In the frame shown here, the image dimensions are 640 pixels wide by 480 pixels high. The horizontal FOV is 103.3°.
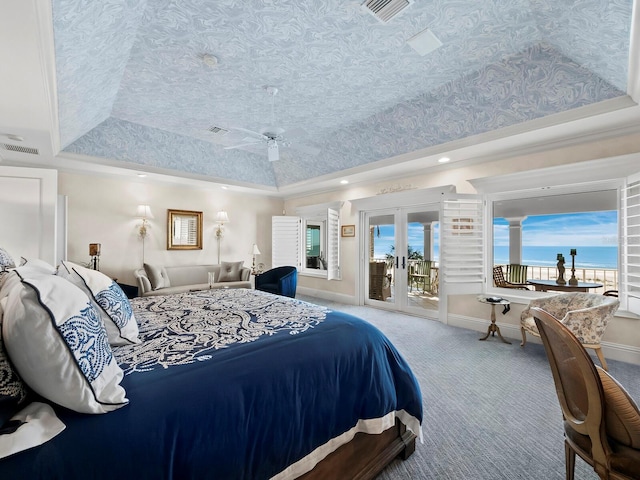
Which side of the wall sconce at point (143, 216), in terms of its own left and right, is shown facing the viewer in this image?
front

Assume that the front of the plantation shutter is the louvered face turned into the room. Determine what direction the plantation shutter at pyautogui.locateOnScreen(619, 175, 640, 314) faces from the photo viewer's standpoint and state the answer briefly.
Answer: facing the viewer and to the left of the viewer

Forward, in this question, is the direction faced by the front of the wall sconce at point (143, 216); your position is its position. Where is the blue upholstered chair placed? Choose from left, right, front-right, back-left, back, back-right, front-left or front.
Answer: front-left

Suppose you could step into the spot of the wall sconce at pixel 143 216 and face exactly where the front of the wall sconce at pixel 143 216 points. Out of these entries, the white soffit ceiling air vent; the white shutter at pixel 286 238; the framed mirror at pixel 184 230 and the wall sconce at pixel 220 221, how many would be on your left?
3

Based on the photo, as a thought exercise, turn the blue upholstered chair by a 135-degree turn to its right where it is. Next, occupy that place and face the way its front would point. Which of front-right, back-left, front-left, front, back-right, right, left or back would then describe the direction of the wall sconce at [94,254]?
left

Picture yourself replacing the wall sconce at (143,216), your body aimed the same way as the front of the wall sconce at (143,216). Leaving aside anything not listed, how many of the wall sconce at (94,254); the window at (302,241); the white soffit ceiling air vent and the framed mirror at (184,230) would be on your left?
2

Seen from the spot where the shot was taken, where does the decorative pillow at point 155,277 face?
facing the viewer and to the right of the viewer

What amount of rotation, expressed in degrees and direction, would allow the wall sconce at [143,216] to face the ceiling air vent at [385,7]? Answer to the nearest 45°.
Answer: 0° — it already faces it

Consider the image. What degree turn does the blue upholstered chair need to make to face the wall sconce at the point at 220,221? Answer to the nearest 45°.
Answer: approximately 90° to its right

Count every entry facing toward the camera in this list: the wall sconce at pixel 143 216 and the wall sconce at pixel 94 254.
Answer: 2

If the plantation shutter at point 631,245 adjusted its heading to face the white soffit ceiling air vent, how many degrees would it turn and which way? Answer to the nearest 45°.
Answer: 0° — it already faces it
